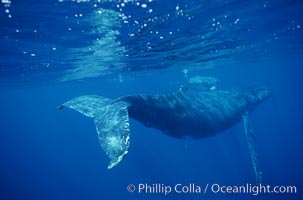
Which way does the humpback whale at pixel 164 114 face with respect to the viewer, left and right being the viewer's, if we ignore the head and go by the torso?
facing away from the viewer and to the right of the viewer
